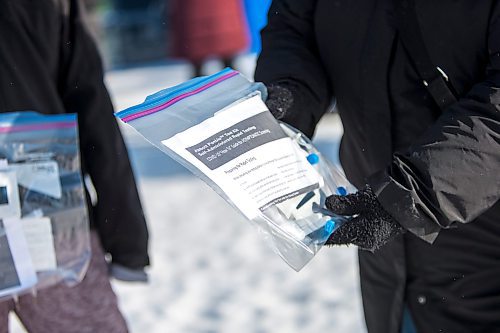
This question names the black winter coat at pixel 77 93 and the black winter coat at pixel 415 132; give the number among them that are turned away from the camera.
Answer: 0

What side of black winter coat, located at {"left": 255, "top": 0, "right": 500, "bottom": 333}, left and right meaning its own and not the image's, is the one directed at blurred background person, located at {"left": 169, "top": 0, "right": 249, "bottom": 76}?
right

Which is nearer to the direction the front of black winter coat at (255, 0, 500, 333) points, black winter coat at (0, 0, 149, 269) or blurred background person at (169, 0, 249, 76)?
the black winter coat

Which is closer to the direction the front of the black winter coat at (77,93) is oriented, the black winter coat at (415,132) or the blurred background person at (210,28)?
the black winter coat

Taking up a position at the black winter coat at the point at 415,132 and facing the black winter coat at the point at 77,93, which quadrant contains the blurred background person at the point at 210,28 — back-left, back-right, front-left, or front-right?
front-right

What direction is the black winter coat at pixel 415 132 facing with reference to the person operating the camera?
facing the viewer and to the left of the viewer

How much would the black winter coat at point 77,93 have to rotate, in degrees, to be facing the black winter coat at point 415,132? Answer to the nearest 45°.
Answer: approximately 45° to its left
